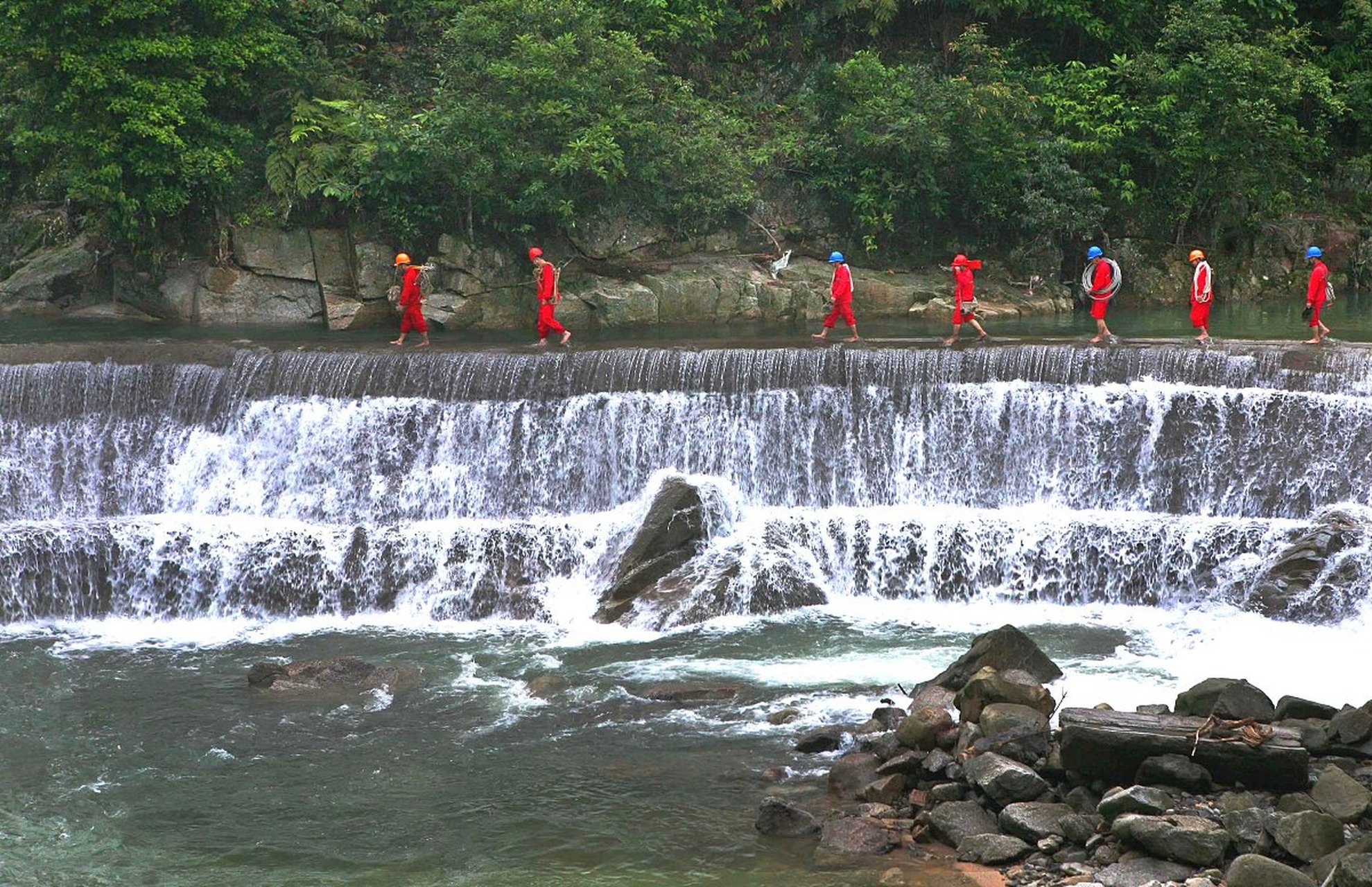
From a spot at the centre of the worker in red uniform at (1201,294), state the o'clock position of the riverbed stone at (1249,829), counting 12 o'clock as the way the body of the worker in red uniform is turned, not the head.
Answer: The riverbed stone is roughly at 9 o'clock from the worker in red uniform.

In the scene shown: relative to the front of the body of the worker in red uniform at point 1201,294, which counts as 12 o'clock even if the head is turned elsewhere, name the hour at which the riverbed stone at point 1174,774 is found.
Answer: The riverbed stone is roughly at 9 o'clock from the worker in red uniform.

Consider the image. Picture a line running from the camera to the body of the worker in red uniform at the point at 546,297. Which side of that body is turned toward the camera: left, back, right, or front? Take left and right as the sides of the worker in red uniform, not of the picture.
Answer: left

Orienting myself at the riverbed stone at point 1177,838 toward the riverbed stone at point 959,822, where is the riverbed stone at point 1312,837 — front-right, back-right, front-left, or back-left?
back-right

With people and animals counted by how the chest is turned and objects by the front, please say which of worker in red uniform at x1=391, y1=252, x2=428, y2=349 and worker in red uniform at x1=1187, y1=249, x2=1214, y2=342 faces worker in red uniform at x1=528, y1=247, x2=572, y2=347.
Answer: worker in red uniform at x1=1187, y1=249, x2=1214, y2=342

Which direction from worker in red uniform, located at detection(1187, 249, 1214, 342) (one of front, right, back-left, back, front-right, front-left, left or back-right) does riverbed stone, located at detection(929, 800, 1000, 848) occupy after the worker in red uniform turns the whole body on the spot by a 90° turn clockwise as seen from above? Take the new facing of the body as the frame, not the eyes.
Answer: back

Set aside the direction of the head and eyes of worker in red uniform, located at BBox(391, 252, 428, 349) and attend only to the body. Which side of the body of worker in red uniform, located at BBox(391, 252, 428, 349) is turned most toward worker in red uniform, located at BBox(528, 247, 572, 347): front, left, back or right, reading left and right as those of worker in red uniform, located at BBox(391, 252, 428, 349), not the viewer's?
back

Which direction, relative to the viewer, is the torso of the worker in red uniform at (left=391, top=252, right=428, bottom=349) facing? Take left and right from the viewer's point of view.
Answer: facing to the left of the viewer

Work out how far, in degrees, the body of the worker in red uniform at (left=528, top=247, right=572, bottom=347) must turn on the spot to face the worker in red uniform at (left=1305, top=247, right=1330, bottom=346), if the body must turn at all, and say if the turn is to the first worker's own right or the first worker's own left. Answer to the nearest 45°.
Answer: approximately 180°

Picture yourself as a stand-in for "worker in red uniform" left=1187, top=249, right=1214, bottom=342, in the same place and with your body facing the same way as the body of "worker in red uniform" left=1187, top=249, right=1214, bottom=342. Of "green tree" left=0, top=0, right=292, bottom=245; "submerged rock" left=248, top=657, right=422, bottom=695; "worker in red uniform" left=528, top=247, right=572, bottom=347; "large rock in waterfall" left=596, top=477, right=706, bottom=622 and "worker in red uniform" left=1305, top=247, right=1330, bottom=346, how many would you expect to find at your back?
1

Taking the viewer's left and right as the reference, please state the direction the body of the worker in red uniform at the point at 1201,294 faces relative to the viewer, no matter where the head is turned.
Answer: facing to the left of the viewer

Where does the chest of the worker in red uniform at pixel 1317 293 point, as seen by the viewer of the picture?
to the viewer's left

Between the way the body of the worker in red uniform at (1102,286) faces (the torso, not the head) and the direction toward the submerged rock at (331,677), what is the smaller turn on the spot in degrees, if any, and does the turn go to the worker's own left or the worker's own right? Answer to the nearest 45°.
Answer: approximately 45° to the worker's own left

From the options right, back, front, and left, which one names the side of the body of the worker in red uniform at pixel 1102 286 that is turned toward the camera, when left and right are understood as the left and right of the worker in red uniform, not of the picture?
left

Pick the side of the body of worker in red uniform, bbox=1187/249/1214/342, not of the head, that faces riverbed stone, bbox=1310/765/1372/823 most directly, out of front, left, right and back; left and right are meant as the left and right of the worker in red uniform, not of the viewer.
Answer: left

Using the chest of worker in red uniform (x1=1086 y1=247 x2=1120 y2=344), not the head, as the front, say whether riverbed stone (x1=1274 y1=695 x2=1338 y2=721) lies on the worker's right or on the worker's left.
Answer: on the worker's left
